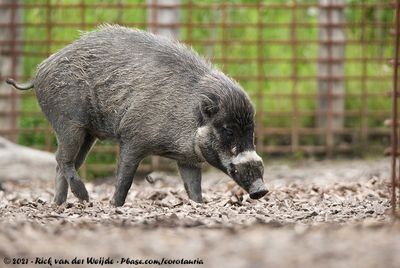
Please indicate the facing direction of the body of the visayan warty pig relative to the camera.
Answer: to the viewer's right

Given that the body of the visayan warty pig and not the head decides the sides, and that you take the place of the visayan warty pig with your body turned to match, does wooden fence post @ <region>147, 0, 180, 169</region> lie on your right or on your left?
on your left

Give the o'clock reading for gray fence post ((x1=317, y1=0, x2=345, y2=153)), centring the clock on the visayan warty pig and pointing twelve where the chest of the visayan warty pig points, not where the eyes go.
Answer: The gray fence post is roughly at 10 o'clock from the visayan warty pig.

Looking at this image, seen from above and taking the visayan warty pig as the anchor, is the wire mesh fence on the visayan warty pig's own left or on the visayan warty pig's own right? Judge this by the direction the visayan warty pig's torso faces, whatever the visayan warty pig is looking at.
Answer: on the visayan warty pig's own left
